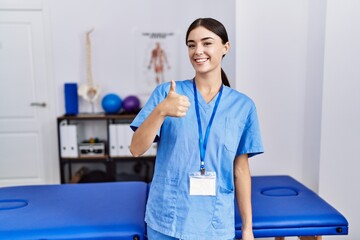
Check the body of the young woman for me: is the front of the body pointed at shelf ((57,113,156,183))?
no

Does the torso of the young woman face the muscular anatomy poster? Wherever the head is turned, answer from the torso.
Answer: no

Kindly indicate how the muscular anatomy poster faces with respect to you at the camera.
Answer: facing the viewer

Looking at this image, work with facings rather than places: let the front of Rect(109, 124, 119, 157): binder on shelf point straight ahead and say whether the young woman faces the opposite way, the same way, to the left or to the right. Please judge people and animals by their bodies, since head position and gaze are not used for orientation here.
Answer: the same way

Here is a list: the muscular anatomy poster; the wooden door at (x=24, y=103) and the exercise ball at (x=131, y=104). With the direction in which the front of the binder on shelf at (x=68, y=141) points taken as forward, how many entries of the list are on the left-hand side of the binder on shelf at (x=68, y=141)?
2

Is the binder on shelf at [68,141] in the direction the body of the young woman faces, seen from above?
no

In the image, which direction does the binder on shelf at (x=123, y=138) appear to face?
toward the camera

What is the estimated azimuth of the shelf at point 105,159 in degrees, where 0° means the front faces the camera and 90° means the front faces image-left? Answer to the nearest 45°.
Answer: approximately 0°

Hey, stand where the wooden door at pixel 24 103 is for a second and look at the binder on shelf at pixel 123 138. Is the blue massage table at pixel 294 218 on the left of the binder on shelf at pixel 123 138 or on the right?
right

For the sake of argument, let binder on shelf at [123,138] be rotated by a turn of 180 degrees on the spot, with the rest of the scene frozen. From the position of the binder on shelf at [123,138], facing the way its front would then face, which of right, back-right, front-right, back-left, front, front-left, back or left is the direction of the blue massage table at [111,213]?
back

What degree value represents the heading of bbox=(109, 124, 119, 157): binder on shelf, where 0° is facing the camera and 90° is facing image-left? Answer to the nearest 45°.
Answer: approximately 0°

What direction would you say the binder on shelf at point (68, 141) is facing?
toward the camera

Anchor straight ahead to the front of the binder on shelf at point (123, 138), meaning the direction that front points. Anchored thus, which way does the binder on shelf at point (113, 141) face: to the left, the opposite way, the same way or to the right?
the same way

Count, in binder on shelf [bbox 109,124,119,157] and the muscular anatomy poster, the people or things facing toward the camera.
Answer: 2
